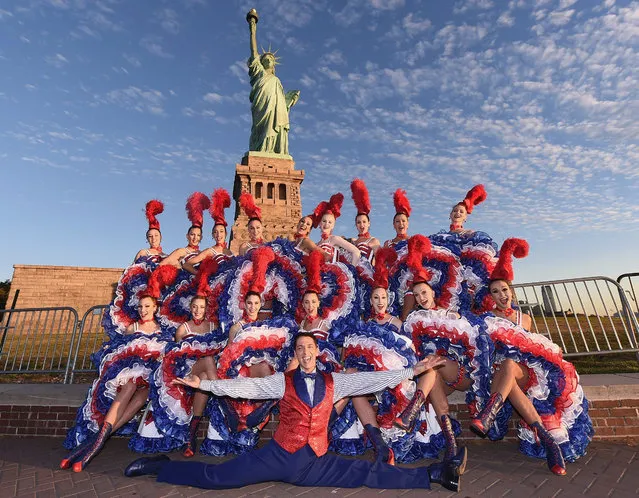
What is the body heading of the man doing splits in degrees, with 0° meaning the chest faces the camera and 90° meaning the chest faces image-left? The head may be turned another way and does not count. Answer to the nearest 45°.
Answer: approximately 0°

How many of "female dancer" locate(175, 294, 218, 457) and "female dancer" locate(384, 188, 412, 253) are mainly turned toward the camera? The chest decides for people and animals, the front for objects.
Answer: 2

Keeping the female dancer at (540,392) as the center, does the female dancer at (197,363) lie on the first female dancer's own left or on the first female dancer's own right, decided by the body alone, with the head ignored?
on the first female dancer's own right

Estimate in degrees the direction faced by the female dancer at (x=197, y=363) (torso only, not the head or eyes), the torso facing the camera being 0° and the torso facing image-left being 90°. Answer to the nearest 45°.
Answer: approximately 0°

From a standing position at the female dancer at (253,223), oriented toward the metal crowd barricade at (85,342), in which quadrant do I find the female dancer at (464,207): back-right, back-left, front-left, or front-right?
back-right

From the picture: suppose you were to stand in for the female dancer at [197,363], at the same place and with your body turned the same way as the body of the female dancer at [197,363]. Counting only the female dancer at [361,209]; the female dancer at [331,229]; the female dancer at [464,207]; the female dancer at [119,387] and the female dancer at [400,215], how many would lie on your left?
4
